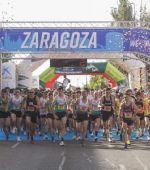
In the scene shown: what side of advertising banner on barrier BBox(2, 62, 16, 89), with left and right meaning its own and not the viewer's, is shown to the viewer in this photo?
front

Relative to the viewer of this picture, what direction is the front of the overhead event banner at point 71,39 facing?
facing the viewer
